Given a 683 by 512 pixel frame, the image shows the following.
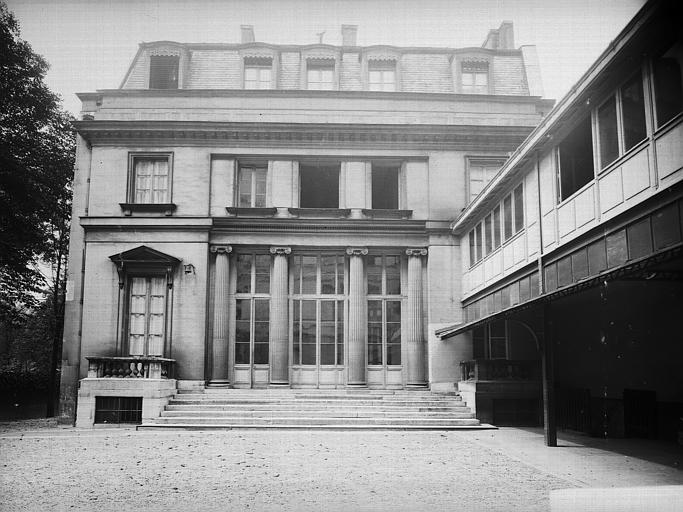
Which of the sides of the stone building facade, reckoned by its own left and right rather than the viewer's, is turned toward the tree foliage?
right

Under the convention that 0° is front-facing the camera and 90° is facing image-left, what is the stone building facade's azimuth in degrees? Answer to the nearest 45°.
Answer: approximately 0°
